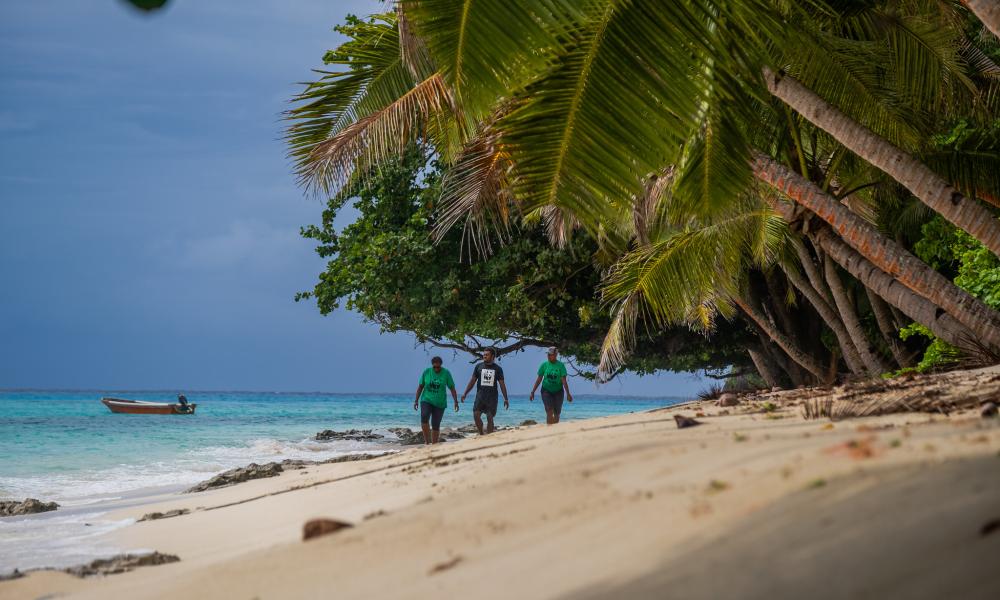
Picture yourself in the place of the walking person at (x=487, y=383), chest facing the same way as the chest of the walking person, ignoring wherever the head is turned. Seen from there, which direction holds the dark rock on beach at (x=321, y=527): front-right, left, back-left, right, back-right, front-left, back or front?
front

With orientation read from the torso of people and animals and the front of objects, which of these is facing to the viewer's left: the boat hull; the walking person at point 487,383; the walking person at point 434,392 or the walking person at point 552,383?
the boat hull

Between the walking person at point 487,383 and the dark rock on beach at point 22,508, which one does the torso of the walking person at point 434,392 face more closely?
the dark rock on beach

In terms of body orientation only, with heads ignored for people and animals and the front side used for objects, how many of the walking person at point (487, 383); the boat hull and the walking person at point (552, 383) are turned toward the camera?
2

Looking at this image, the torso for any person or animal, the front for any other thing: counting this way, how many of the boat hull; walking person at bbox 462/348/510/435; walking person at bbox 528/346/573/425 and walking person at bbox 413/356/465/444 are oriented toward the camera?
3

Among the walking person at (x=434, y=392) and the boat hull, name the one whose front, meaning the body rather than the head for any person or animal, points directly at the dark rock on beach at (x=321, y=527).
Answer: the walking person

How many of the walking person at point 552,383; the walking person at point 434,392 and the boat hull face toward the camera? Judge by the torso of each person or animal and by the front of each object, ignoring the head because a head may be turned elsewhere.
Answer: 2

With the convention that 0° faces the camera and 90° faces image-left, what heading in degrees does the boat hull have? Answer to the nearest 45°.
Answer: approximately 90°

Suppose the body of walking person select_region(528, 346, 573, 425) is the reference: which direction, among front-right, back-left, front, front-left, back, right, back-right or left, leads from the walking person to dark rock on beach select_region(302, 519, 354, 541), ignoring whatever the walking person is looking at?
front

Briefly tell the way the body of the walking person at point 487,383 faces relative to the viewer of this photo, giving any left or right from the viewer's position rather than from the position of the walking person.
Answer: facing the viewer

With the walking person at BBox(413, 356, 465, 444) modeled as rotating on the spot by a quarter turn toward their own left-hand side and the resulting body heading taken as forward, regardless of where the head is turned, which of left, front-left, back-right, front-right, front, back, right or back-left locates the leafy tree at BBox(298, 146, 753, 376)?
left

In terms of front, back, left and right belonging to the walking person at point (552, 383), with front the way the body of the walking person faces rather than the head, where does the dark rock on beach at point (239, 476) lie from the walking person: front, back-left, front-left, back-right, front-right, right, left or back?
front-right
